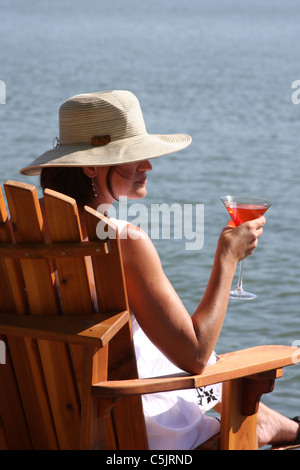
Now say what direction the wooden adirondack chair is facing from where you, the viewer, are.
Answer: facing away from the viewer and to the right of the viewer

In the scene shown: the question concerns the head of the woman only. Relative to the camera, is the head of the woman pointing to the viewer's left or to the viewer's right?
to the viewer's right
